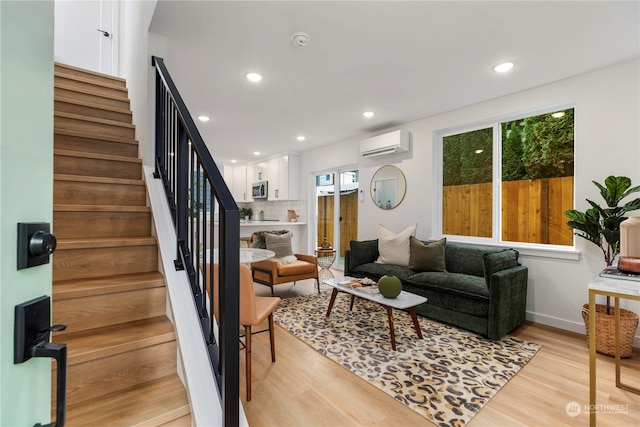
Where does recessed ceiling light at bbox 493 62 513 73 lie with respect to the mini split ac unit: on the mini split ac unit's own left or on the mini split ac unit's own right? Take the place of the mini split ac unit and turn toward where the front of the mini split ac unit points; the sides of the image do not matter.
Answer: on the mini split ac unit's own left

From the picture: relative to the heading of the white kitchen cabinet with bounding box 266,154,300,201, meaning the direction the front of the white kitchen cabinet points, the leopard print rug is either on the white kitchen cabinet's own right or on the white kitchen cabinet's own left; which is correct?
on the white kitchen cabinet's own left

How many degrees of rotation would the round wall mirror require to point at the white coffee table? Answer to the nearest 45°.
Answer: approximately 45° to its left

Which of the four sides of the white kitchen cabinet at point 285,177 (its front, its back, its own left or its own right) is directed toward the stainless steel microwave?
right

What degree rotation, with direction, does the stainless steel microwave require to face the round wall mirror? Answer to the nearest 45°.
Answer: approximately 90° to its left

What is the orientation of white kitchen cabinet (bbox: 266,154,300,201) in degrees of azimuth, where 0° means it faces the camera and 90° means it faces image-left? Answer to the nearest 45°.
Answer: approximately 45°

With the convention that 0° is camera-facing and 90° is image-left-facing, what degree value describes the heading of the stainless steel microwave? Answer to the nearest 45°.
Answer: approximately 45°

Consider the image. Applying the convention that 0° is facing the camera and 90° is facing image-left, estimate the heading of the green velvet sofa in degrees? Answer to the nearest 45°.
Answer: approximately 45°

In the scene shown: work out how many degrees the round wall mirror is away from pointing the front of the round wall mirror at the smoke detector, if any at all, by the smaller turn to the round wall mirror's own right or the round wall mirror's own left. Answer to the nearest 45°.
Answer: approximately 45° to the round wall mirror's own left

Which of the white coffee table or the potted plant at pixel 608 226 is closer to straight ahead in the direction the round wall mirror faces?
the white coffee table

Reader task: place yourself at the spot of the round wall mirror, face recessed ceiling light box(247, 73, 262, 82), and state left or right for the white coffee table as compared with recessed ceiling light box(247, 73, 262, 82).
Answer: left
